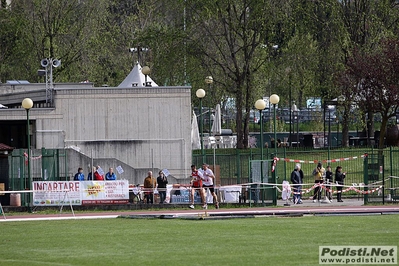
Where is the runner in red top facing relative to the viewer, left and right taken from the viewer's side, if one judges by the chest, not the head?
facing the viewer and to the left of the viewer

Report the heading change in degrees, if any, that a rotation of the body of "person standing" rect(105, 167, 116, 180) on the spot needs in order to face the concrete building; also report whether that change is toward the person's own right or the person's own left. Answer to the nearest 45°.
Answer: approximately 180°

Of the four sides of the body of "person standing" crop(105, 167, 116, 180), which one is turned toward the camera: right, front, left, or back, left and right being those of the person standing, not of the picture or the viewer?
front

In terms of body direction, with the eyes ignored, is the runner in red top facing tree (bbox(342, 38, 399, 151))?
no

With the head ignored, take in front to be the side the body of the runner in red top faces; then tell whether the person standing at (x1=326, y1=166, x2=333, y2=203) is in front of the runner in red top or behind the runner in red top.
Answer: behind

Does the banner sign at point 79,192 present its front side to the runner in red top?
no

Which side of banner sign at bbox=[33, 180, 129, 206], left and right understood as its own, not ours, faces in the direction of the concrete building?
back

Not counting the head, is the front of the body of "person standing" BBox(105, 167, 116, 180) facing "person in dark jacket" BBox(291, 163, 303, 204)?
no

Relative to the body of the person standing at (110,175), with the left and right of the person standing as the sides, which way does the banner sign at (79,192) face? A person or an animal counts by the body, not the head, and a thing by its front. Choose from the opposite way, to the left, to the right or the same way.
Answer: the same way

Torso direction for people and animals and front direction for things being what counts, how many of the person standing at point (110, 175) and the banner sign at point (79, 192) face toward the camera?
2

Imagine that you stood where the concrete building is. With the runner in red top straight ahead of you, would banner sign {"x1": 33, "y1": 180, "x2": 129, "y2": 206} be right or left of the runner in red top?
right

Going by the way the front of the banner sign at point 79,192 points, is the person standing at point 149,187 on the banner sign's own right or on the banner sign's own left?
on the banner sign's own left

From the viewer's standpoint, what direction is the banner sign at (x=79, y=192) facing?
toward the camera

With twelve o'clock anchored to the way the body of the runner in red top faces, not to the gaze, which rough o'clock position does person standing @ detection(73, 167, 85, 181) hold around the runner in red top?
The person standing is roughly at 2 o'clock from the runner in red top.

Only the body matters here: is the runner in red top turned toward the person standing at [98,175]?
no

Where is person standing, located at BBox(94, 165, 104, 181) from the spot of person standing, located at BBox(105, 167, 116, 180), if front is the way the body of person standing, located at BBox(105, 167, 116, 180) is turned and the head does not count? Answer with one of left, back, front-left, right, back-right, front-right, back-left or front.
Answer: back-right

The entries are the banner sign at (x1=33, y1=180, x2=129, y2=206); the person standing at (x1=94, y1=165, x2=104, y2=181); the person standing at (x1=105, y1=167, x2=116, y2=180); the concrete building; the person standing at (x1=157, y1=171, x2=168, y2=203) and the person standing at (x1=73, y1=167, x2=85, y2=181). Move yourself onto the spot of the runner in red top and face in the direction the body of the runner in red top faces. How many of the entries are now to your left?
0

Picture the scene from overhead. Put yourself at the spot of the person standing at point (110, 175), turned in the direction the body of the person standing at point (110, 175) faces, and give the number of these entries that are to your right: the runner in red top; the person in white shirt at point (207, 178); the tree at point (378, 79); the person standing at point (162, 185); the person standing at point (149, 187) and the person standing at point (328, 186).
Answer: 0
